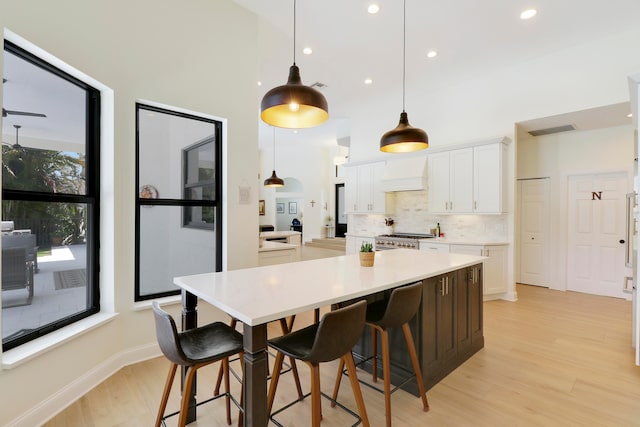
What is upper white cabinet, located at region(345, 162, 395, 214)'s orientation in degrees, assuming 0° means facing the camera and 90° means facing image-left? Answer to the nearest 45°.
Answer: approximately 45°

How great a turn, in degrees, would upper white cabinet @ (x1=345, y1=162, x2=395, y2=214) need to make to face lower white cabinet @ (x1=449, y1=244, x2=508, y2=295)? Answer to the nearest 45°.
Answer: approximately 90° to its left

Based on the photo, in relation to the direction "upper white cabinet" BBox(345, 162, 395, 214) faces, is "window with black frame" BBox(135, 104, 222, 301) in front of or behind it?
in front

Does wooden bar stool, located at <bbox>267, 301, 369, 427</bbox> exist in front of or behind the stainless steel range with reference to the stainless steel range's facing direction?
in front

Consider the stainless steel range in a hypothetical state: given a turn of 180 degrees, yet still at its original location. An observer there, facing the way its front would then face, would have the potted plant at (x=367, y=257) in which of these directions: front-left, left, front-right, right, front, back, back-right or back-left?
back-right

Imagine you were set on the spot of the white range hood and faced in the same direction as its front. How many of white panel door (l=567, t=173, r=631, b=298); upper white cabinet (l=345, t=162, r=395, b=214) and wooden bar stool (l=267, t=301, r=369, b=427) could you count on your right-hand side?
1

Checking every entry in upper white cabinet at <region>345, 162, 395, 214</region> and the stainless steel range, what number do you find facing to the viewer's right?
0
